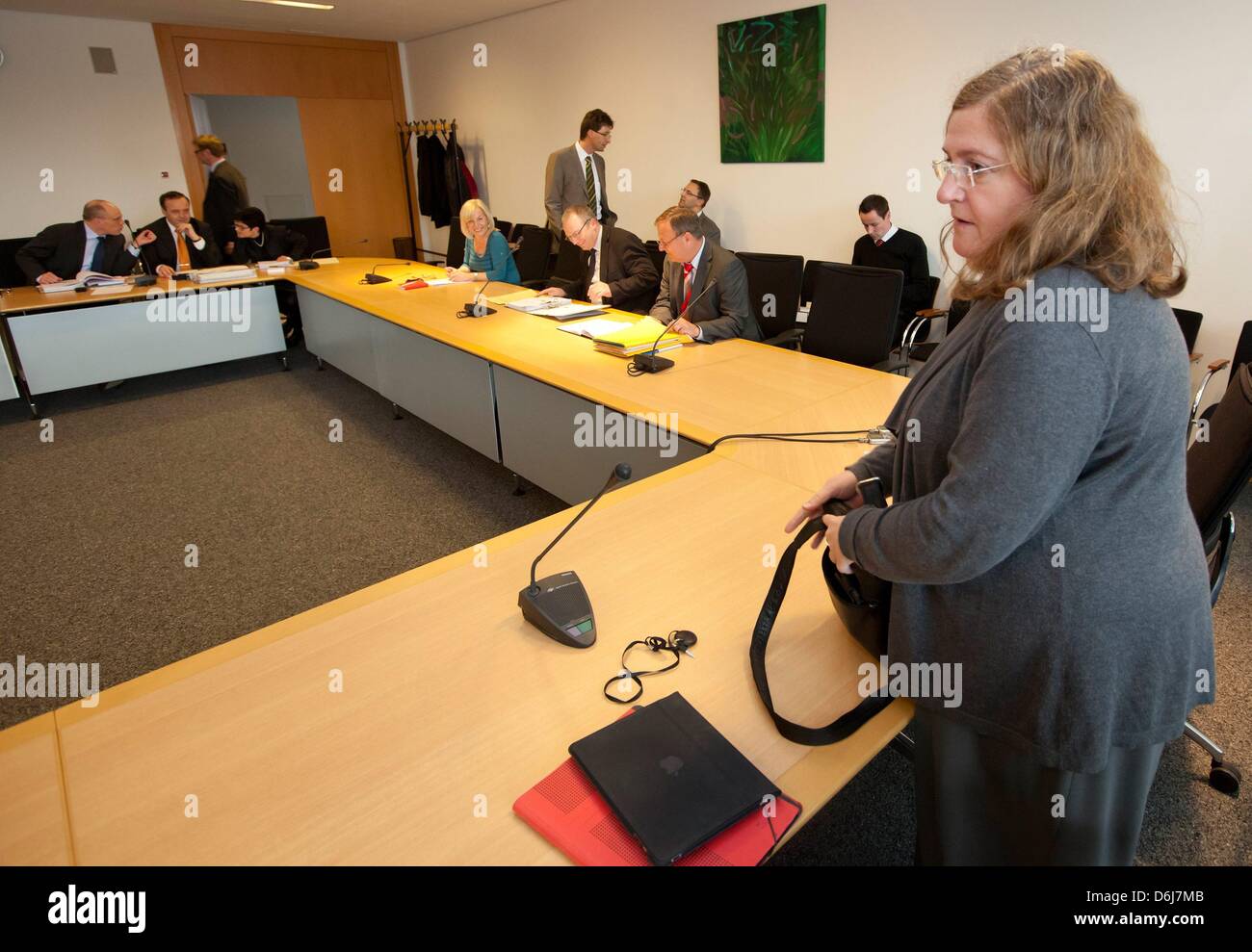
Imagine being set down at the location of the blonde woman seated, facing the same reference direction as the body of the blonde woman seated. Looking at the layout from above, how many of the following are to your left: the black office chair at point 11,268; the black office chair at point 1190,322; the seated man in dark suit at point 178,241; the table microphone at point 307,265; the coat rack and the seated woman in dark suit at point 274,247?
1

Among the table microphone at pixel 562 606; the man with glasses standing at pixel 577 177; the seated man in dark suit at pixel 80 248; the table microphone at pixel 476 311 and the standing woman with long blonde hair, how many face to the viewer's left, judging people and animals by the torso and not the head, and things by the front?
1

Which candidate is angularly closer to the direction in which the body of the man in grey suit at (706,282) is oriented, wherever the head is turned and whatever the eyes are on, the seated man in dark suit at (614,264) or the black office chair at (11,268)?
the black office chair

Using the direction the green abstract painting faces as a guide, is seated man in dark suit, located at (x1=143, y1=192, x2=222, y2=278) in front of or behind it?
in front

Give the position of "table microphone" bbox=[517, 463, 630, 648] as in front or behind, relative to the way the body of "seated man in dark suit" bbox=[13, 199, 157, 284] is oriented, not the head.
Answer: in front

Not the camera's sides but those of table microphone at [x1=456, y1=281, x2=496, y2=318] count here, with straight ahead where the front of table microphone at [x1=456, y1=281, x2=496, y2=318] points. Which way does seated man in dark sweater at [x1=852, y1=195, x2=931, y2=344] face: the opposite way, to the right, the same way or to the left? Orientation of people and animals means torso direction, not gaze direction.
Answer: the opposite way
